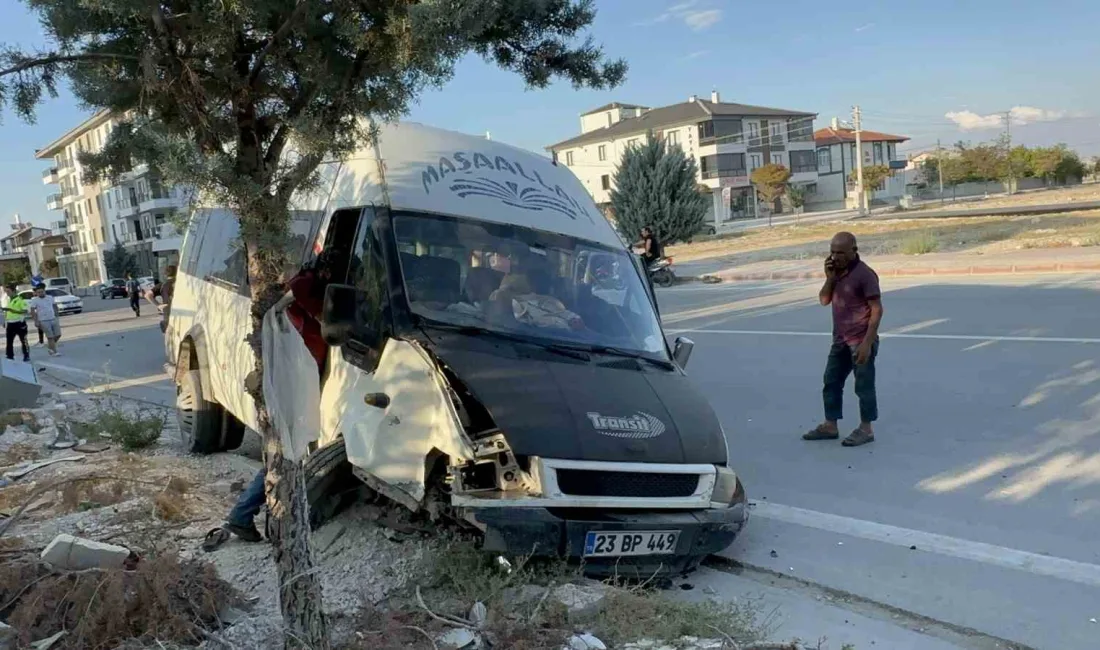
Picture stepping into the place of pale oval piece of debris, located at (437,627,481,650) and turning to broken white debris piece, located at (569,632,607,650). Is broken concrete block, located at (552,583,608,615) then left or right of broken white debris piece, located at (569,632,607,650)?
left

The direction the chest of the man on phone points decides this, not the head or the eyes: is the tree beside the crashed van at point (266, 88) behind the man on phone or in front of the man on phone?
in front

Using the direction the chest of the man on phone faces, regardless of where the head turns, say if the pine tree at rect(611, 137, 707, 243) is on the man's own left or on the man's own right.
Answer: on the man's own right

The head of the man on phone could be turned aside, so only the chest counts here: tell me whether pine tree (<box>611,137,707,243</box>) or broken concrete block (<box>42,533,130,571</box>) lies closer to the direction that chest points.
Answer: the broken concrete block

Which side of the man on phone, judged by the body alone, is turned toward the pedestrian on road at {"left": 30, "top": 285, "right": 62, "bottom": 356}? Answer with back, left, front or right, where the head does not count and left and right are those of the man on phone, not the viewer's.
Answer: right

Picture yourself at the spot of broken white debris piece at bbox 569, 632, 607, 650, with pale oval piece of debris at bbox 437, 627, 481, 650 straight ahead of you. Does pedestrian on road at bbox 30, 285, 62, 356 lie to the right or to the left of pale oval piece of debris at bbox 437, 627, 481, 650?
right

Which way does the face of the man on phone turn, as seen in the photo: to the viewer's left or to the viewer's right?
to the viewer's left

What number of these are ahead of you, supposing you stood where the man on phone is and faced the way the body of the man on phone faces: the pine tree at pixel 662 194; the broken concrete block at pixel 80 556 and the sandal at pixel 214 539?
2

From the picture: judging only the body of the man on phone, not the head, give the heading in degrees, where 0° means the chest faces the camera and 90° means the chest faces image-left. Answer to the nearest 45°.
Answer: approximately 45°

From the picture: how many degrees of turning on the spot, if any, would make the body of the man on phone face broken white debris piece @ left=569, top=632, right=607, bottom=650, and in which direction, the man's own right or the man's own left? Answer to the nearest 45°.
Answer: approximately 45° to the man's own left

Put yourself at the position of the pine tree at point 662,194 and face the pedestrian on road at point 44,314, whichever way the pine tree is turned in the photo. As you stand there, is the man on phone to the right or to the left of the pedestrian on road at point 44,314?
left

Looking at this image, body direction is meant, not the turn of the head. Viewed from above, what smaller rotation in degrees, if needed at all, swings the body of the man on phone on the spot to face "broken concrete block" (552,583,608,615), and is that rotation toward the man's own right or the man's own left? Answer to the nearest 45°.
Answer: approximately 45° to the man's own left

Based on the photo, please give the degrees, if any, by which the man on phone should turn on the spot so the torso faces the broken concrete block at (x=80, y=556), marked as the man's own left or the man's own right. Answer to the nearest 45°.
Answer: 0° — they already face it
